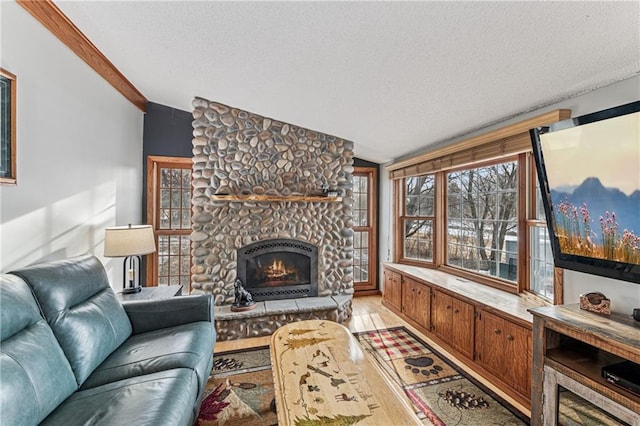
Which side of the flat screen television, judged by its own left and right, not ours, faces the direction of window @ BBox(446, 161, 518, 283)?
right

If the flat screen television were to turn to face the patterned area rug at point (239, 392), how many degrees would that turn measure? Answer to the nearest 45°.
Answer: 0° — it already faces it

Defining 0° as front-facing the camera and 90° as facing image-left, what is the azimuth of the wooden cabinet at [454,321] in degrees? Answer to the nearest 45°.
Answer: approximately 45°

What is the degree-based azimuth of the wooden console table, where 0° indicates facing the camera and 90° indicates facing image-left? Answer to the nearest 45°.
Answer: approximately 45°

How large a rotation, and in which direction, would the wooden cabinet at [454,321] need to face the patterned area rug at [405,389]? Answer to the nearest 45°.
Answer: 0° — it already faces it

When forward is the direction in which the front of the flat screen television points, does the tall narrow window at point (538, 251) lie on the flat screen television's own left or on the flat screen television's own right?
on the flat screen television's own right

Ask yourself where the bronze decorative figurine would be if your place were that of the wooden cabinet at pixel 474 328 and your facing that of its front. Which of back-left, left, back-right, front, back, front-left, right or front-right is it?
front-right

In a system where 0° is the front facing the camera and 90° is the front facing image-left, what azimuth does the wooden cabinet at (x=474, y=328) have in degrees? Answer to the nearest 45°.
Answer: approximately 45°

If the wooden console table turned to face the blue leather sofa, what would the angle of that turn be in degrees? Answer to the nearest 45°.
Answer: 0° — it already faces it
